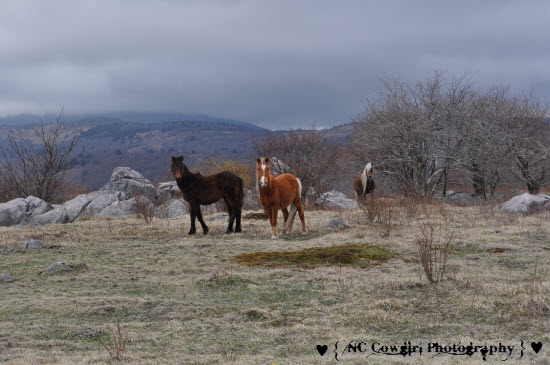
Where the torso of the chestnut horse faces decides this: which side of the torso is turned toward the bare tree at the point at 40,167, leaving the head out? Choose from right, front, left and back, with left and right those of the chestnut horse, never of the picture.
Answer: right

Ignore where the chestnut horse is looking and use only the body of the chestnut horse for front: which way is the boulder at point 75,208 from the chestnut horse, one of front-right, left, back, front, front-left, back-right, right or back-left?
right

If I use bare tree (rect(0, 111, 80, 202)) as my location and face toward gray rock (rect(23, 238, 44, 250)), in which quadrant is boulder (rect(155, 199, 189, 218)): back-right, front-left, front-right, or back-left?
front-left

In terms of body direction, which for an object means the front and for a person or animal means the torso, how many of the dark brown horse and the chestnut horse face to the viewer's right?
0

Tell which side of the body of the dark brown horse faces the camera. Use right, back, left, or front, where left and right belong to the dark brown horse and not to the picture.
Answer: left

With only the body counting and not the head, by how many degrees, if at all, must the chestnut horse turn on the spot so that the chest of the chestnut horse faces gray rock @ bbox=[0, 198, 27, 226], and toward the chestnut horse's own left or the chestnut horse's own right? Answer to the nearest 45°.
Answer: approximately 90° to the chestnut horse's own right

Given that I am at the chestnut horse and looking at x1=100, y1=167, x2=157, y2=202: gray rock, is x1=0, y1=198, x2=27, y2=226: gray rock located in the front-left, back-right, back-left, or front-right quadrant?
front-left

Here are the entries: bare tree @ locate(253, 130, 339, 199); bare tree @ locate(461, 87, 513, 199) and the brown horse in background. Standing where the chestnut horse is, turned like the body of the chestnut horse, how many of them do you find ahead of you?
0

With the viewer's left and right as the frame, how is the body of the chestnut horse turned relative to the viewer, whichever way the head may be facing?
facing the viewer and to the left of the viewer

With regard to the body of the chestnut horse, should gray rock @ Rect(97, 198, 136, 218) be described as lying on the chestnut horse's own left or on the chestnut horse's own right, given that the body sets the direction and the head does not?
on the chestnut horse's own right

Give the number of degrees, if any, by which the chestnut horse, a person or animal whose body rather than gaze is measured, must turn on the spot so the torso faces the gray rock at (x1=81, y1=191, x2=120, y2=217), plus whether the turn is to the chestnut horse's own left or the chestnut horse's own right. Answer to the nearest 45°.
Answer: approximately 90° to the chestnut horse's own right

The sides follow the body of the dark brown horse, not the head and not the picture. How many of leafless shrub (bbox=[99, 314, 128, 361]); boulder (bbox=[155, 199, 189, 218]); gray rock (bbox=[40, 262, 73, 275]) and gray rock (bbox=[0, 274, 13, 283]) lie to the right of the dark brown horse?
1

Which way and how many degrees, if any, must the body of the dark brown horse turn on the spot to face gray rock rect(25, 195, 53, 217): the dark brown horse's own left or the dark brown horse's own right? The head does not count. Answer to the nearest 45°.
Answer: approximately 45° to the dark brown horse's own right
